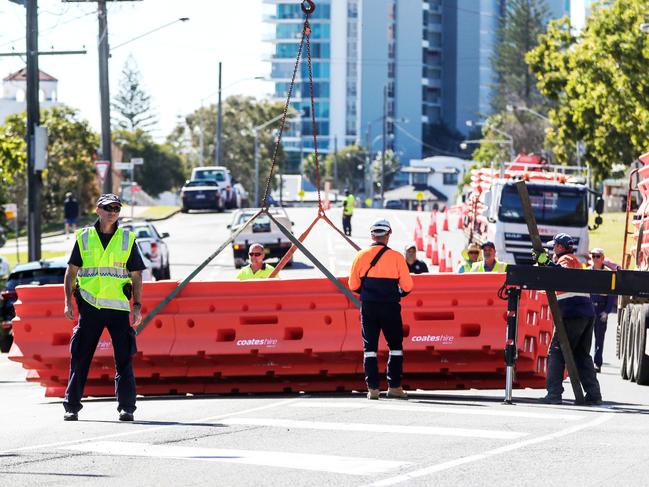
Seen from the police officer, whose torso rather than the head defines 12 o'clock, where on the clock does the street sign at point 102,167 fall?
The street sign is roughly at 6 o'clock from the police officer.

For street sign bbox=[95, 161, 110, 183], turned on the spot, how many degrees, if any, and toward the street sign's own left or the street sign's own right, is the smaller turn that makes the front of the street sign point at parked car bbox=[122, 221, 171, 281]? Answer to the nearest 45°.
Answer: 0° — it already faces it

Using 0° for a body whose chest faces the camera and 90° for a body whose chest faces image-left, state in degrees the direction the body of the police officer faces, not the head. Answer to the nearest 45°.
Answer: approximately 0°

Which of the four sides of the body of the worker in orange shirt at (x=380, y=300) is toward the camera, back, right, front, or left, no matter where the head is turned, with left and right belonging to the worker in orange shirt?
back

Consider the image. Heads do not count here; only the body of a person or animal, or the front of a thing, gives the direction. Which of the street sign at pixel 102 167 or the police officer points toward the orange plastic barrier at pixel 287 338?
the street sign

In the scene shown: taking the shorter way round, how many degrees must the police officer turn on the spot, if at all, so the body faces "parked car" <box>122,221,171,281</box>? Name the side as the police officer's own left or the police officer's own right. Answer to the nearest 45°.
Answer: approximately 180°

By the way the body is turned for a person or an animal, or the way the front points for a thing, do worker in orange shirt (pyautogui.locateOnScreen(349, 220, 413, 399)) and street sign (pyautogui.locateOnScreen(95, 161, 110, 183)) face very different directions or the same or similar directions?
very different directions

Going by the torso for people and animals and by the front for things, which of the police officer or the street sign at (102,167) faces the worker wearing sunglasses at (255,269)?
the street sign
